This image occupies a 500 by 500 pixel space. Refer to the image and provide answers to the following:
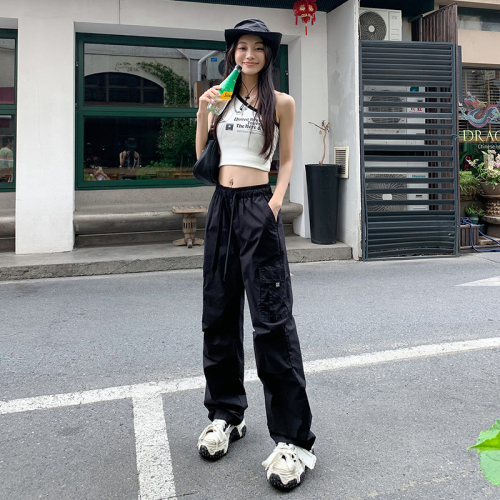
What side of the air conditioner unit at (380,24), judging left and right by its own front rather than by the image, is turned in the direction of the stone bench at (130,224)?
right

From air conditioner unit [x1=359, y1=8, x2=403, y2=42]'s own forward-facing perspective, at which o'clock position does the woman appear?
The woman is roughly at 12 o'clock from the air conditioner unit.

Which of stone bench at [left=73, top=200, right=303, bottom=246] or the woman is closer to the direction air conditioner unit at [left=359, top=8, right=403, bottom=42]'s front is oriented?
the woman

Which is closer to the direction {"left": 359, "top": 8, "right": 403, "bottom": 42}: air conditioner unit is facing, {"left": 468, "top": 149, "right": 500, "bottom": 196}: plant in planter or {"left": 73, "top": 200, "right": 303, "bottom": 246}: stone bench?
the stone bench

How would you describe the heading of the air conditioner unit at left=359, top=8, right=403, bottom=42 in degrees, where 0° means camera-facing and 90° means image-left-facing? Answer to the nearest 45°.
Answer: approximately 0°
